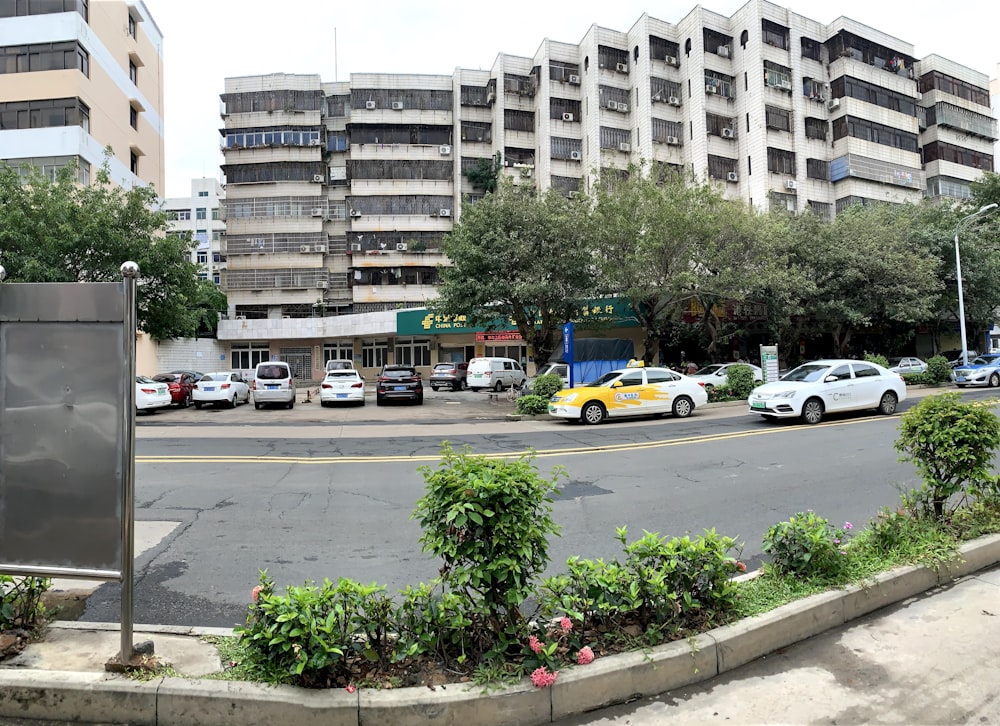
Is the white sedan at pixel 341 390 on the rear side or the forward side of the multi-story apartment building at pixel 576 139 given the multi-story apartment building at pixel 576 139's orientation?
on the forward side

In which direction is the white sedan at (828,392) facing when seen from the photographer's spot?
facing the viewer and to the left of the viewer

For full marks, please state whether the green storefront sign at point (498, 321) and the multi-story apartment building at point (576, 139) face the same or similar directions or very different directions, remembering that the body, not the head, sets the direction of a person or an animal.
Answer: same or similar directions

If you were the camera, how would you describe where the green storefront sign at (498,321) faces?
facing the viewer

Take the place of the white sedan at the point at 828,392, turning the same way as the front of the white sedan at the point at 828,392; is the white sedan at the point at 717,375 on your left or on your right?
on your right

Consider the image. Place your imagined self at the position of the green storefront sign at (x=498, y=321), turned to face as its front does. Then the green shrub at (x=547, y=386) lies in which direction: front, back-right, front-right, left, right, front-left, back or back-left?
front

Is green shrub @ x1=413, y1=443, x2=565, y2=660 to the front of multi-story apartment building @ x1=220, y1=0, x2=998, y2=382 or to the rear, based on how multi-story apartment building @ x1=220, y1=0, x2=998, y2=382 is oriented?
to the front

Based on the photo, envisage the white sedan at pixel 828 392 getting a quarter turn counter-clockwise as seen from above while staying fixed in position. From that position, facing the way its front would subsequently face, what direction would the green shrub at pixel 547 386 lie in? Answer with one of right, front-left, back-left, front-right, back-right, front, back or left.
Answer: back-right

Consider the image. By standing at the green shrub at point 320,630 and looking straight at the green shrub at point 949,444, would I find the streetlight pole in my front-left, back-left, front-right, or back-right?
front-left

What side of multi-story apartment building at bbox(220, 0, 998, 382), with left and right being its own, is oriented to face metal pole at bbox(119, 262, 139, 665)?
front

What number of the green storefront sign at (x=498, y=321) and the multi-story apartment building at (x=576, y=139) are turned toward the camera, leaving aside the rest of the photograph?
2

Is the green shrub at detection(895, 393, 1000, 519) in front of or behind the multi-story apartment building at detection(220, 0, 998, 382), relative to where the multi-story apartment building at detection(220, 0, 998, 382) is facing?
in front

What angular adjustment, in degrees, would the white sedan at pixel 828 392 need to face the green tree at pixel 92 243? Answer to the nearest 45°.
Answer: approximately 45° to its right

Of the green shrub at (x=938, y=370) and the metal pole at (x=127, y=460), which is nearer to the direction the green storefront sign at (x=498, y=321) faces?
the metal pole

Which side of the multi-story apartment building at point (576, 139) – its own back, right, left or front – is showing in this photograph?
front

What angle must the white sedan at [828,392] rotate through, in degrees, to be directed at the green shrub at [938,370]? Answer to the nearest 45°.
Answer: approximately 135° to its right

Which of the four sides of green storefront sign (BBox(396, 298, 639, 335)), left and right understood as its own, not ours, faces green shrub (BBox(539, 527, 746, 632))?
front

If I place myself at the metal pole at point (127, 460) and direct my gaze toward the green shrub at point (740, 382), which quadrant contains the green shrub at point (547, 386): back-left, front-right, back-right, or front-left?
front-left

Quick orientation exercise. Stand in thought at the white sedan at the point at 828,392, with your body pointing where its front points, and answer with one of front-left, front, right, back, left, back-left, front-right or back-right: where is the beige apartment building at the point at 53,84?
front-right
